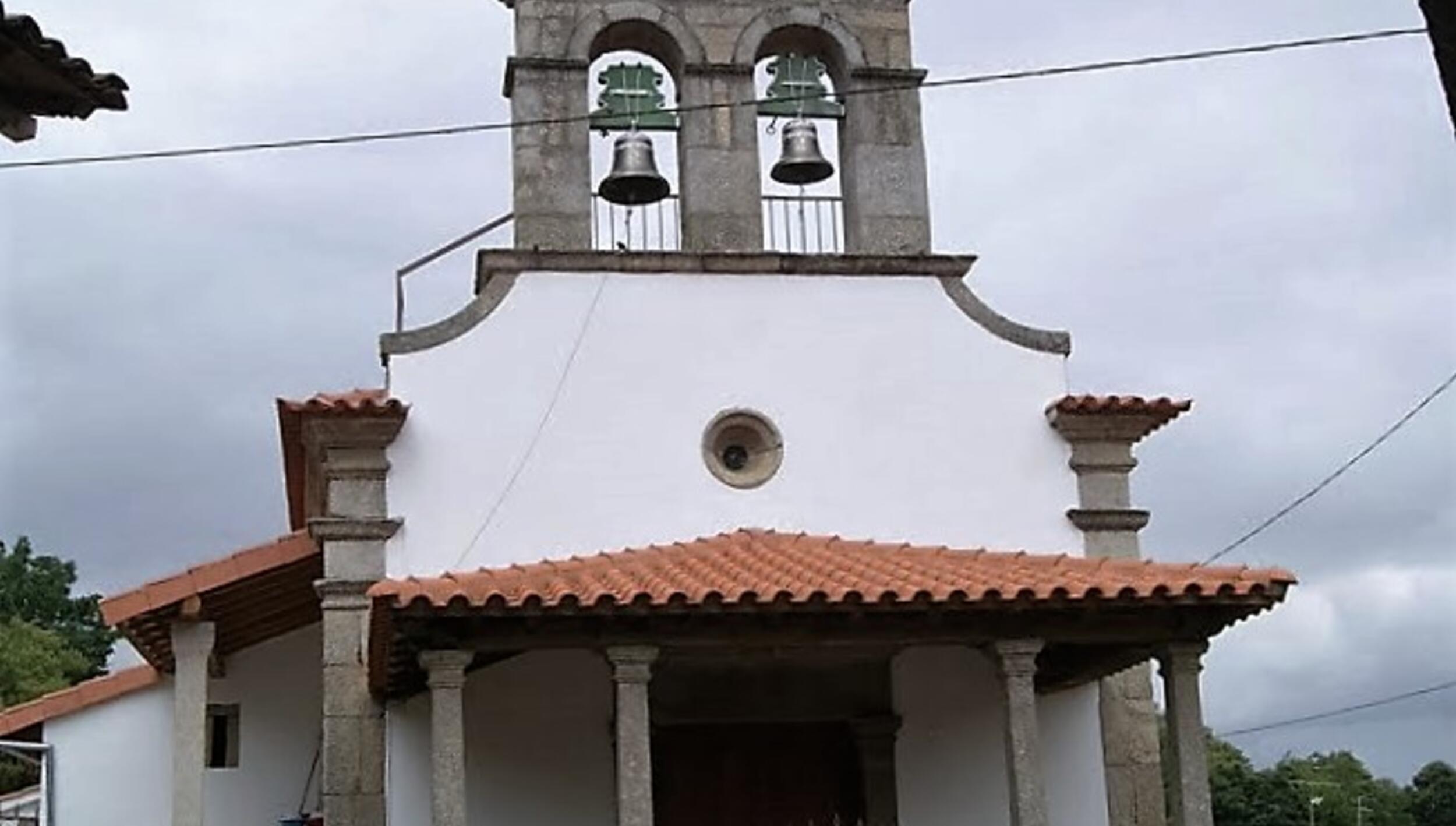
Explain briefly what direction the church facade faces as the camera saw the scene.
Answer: facing the viewer

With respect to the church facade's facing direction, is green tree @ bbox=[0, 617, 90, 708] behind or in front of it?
behind

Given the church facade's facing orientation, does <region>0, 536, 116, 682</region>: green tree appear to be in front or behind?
behind
